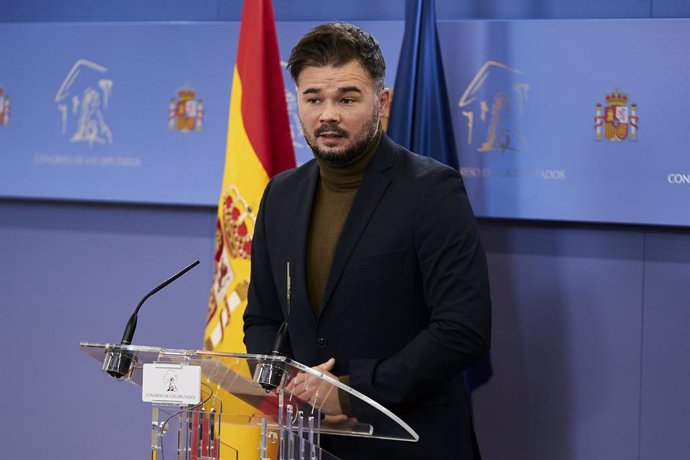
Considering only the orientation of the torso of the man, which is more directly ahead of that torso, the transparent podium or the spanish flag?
the transparent podium

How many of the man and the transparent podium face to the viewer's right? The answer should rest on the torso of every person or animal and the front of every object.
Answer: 0

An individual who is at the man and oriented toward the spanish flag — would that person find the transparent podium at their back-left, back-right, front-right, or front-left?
back-left

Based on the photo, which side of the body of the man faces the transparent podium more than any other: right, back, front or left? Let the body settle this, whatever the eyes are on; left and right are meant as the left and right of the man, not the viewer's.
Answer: front

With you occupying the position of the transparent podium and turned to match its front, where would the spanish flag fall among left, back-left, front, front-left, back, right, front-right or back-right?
back-right

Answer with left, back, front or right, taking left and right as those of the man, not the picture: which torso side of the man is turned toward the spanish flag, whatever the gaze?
right

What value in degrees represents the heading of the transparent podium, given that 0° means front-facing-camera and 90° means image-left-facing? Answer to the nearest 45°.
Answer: approximately 45°

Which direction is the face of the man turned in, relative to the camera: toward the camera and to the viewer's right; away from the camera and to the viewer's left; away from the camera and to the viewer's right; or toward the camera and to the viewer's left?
toward the camera and to the viewer's left
